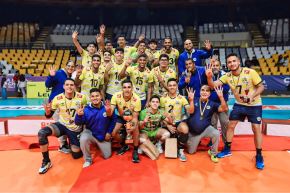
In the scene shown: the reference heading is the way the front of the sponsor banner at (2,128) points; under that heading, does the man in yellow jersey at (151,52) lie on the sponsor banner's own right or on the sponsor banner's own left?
on the sponsor banner's own left

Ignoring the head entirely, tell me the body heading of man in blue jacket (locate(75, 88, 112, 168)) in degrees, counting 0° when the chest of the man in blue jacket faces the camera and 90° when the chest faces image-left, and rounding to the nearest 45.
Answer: approximately 0°

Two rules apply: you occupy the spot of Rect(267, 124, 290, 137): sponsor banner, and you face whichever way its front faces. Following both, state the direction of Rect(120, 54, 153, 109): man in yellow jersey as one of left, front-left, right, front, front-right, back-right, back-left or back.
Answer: front-right

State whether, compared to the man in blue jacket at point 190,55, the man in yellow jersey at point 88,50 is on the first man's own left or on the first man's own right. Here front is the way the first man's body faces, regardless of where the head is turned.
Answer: on the first man's own right

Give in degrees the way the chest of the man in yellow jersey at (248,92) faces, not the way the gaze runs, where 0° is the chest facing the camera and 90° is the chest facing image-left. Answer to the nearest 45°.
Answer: approximately 0°

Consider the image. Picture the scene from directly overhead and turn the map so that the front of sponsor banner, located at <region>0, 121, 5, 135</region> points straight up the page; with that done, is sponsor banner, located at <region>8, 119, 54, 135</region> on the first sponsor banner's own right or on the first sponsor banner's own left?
on the first sponsor banner's own left

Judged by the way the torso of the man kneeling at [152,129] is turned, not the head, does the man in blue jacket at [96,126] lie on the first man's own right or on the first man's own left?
on the first man's own right

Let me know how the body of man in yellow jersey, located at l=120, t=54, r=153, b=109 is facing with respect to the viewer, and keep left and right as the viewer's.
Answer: facing the viewer

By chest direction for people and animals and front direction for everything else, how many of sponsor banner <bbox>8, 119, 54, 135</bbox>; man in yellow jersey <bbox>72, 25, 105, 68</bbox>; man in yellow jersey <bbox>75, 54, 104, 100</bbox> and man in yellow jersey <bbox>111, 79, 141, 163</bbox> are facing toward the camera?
4

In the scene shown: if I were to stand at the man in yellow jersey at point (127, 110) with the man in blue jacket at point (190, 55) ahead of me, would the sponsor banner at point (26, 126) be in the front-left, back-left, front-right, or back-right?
back-left

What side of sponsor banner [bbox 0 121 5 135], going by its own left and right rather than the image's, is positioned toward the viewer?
front
